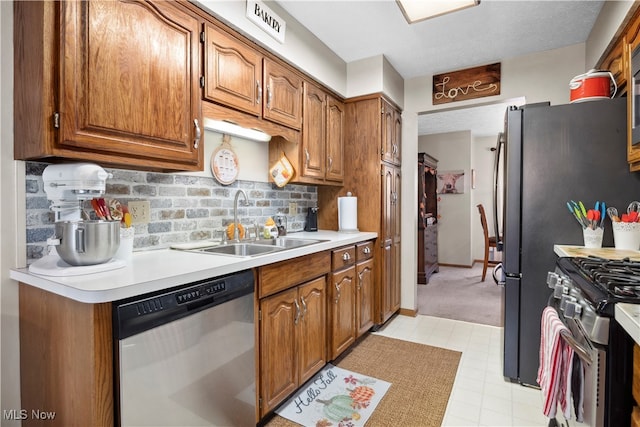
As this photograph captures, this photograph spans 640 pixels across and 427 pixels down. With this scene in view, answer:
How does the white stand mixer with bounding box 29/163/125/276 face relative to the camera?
to the viewer's right

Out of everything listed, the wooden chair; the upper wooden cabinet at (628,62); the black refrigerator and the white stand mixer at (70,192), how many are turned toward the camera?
0

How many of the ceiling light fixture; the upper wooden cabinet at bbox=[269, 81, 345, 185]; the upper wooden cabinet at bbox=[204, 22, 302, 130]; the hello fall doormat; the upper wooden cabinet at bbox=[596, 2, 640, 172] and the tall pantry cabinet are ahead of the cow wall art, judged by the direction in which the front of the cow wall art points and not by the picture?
6

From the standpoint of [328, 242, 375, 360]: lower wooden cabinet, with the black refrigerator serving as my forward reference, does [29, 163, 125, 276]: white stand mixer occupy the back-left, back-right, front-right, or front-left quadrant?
back-right

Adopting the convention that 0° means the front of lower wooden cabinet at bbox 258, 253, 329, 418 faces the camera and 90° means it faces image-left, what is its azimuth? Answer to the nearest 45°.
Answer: approximately 315°

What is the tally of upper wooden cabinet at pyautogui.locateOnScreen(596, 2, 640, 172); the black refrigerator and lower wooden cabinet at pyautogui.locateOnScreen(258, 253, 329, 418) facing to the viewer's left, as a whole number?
2

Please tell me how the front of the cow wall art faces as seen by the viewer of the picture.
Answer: facing the viewer

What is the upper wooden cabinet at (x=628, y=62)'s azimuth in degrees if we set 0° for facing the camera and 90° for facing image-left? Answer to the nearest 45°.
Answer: approximately 90°

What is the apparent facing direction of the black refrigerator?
to the viewer's left
